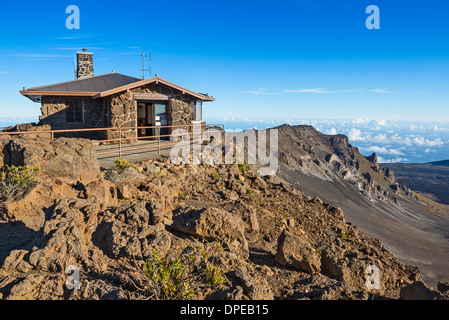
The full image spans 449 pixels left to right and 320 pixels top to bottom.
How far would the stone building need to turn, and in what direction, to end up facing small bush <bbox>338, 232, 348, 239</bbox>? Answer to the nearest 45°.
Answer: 0° — it already faces it

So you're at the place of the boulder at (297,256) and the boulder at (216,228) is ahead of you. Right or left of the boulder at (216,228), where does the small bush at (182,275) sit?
left

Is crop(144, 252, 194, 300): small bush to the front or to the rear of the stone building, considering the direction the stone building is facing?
to the front

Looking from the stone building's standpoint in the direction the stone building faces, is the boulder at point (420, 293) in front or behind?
in front

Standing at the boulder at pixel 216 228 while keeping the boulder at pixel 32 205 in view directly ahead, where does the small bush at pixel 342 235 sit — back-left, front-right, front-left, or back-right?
back-right

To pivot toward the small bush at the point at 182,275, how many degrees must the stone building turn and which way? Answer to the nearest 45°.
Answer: approximately 45° to its right

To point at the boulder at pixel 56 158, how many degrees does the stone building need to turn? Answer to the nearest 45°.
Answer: approximately 45° to its right

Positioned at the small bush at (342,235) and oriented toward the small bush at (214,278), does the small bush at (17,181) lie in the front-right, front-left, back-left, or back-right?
front-right

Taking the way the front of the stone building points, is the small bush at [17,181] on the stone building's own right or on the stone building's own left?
on the stone building's own right

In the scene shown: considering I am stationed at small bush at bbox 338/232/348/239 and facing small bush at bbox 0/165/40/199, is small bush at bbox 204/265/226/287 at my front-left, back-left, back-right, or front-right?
front-left

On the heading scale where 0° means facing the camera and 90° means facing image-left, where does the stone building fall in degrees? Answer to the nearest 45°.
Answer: approximately 315°

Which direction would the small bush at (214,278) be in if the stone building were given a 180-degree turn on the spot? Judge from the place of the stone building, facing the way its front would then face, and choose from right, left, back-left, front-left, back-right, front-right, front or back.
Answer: back-left

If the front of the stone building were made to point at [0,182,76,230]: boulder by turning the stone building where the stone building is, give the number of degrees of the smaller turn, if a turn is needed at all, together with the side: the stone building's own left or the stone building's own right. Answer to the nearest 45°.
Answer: approximately 45° to the stone building's own right
